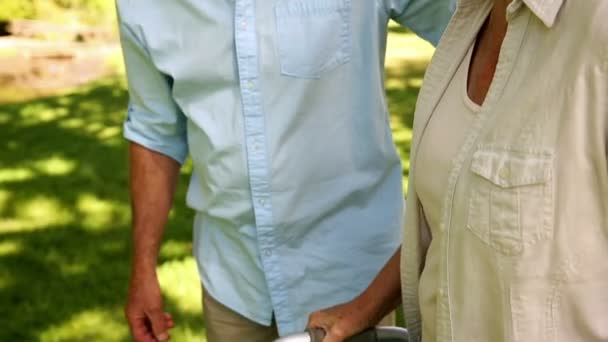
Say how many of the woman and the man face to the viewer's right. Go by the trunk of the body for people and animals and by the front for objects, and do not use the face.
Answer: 0

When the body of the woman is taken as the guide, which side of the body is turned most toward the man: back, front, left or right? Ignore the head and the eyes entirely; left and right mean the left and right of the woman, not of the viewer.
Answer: right

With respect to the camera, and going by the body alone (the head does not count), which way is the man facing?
toward the camera

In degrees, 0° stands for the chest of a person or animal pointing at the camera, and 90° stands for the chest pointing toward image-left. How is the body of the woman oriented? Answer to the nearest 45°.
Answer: approximately 45°
